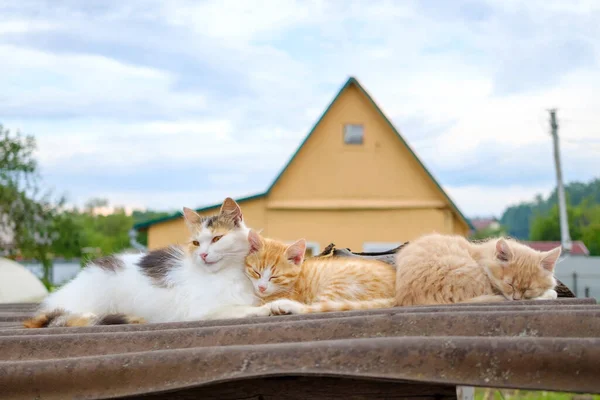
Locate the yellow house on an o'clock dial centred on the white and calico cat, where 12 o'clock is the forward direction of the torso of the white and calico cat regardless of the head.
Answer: The yellow house is roughly at 10 o'clock from the white and calico cat.

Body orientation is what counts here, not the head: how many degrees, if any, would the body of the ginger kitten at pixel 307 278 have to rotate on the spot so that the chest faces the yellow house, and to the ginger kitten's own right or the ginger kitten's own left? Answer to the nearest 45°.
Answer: approximately 90° to the ginger kitten's own right

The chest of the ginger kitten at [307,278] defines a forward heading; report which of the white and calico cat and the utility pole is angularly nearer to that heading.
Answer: the white and calico cat

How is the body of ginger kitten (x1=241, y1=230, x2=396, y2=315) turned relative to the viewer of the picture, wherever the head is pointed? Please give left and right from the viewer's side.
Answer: facing to the left of the viewer

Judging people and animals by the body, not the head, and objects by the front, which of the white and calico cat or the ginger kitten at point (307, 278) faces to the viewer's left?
the ginger kitten

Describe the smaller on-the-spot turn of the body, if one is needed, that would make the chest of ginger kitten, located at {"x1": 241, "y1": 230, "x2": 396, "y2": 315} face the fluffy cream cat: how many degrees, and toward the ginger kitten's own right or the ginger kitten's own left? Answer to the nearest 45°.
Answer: approximately 180°

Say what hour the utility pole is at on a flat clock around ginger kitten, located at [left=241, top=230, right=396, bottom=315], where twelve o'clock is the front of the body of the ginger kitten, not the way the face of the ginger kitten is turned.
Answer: The utility pole is roughly at 4 o'clock from the ginger kitten.

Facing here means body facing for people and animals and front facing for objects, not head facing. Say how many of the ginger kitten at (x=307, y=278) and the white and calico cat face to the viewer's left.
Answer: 1

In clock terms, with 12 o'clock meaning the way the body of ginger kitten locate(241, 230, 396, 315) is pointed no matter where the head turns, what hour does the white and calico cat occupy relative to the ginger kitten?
The white and calico cat is roughly at 12 o'clock from the ginger kitten.

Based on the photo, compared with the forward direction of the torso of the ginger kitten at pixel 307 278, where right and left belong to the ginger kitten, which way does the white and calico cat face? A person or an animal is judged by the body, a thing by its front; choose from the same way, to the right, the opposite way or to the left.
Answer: the opposite way

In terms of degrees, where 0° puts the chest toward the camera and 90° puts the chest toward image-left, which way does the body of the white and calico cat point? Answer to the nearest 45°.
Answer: approximately 270°
